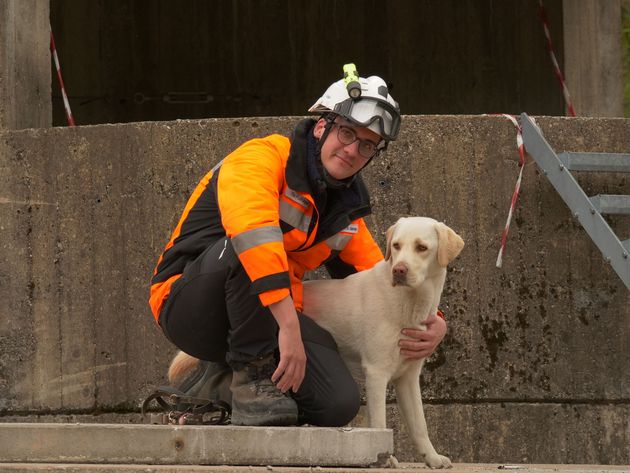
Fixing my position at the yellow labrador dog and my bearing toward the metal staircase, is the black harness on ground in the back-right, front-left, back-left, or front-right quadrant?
back-left

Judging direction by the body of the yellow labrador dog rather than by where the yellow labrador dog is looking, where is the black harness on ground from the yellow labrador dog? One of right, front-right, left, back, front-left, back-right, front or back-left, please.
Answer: back-right

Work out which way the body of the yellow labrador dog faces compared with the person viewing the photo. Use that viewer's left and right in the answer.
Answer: facing the viewer and to the right of the viewer

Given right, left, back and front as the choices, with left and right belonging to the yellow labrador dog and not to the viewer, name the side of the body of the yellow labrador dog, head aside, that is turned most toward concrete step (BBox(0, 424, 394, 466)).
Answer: right

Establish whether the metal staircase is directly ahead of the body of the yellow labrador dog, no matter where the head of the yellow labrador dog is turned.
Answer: no
